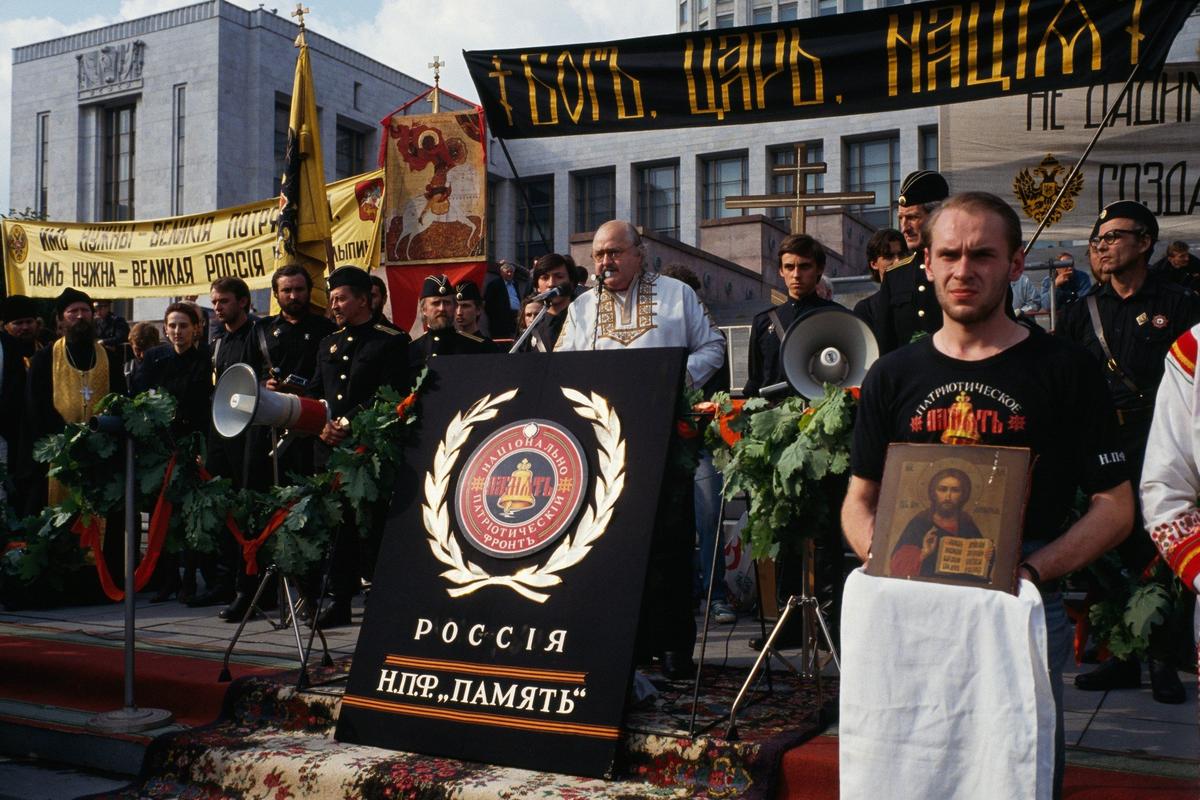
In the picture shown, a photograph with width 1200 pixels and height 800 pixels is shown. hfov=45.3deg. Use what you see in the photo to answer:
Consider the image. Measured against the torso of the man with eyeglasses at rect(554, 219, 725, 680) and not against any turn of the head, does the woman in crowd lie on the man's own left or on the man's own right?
on the man's own right

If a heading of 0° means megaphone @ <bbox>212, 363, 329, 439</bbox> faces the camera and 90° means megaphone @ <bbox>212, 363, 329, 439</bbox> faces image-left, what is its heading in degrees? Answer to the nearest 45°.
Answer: approximately 45°

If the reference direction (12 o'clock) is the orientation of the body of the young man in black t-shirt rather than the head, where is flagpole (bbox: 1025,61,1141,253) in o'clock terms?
The flagpole is roughly at 6 o'clock from the young man in black t-shirt.

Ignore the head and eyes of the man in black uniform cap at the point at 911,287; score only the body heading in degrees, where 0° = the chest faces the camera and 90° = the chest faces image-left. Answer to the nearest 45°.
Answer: approximately 45°

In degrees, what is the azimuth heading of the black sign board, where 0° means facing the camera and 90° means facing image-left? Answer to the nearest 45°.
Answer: approximately 0°

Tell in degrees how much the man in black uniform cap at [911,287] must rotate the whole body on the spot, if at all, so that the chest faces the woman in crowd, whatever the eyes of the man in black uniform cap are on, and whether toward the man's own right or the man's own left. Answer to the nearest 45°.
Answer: approximately 45° to the man's own right

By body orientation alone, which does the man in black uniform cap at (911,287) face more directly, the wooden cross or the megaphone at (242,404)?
the megaphone

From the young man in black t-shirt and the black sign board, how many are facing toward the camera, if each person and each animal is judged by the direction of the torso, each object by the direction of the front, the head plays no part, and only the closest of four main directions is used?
2
